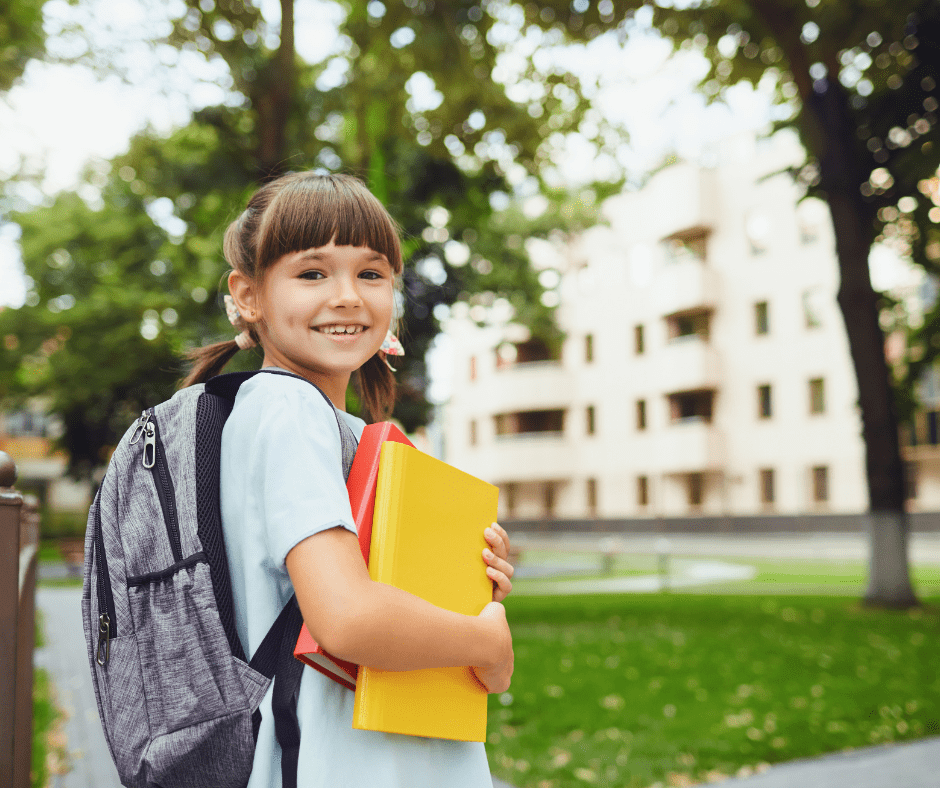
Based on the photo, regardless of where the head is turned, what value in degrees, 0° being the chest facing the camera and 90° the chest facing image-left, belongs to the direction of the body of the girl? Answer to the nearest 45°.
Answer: approximately 270°

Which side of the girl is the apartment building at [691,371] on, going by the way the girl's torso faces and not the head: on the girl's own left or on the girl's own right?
on the girl's own left
